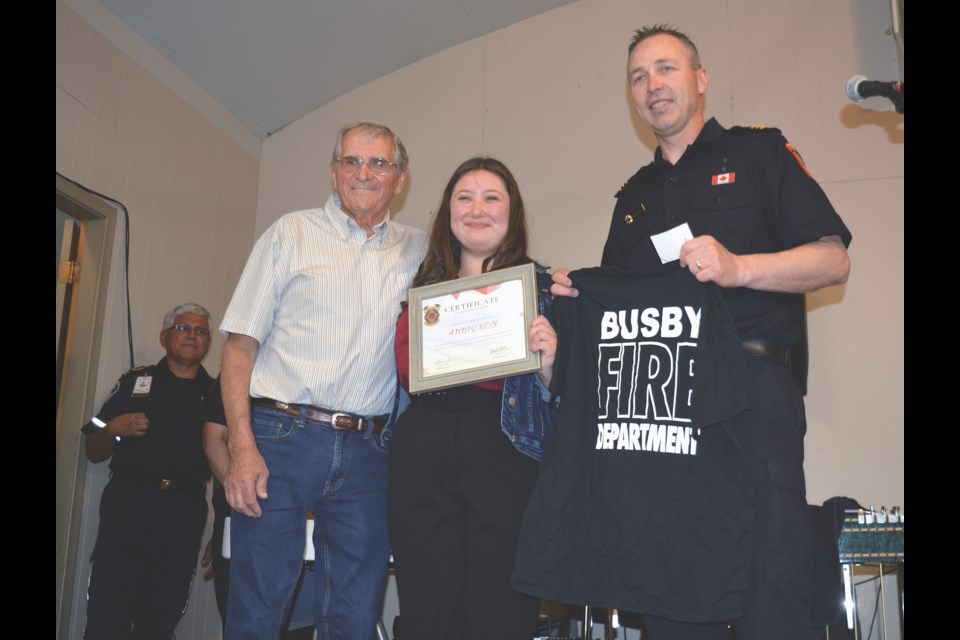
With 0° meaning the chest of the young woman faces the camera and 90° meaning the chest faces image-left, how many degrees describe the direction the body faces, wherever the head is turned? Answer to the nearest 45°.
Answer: approximately 0°

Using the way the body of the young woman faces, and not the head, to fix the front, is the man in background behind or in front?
behind

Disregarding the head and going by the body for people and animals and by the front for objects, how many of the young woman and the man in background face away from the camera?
0

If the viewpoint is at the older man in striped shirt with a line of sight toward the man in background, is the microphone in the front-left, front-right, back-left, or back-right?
back-right

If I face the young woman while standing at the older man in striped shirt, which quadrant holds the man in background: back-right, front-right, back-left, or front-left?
back-left

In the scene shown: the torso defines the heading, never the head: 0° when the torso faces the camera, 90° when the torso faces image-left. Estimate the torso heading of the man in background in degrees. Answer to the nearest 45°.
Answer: approximately 315°

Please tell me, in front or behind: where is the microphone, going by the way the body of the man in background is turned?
in front
